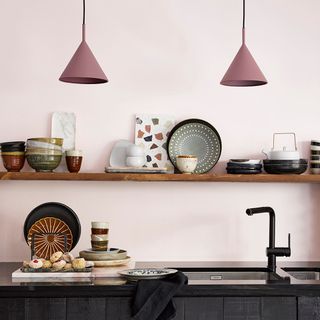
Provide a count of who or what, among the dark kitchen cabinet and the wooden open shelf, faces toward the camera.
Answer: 2

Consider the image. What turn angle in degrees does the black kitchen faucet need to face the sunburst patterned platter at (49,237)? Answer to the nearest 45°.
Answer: approximately 45° to its right

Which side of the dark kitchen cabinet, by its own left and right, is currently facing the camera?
front

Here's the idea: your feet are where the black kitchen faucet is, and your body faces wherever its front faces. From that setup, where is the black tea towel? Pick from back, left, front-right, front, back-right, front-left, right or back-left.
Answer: front

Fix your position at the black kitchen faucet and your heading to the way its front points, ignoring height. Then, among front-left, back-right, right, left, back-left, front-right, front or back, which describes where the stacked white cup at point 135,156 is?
front-right

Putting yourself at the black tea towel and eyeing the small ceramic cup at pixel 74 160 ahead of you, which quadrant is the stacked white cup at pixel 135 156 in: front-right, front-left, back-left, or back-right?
front-right

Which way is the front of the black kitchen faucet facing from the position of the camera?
facing the viewer and to the left of the viewer

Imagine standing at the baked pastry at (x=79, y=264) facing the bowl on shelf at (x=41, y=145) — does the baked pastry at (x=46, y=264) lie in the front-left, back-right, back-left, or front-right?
front-left
